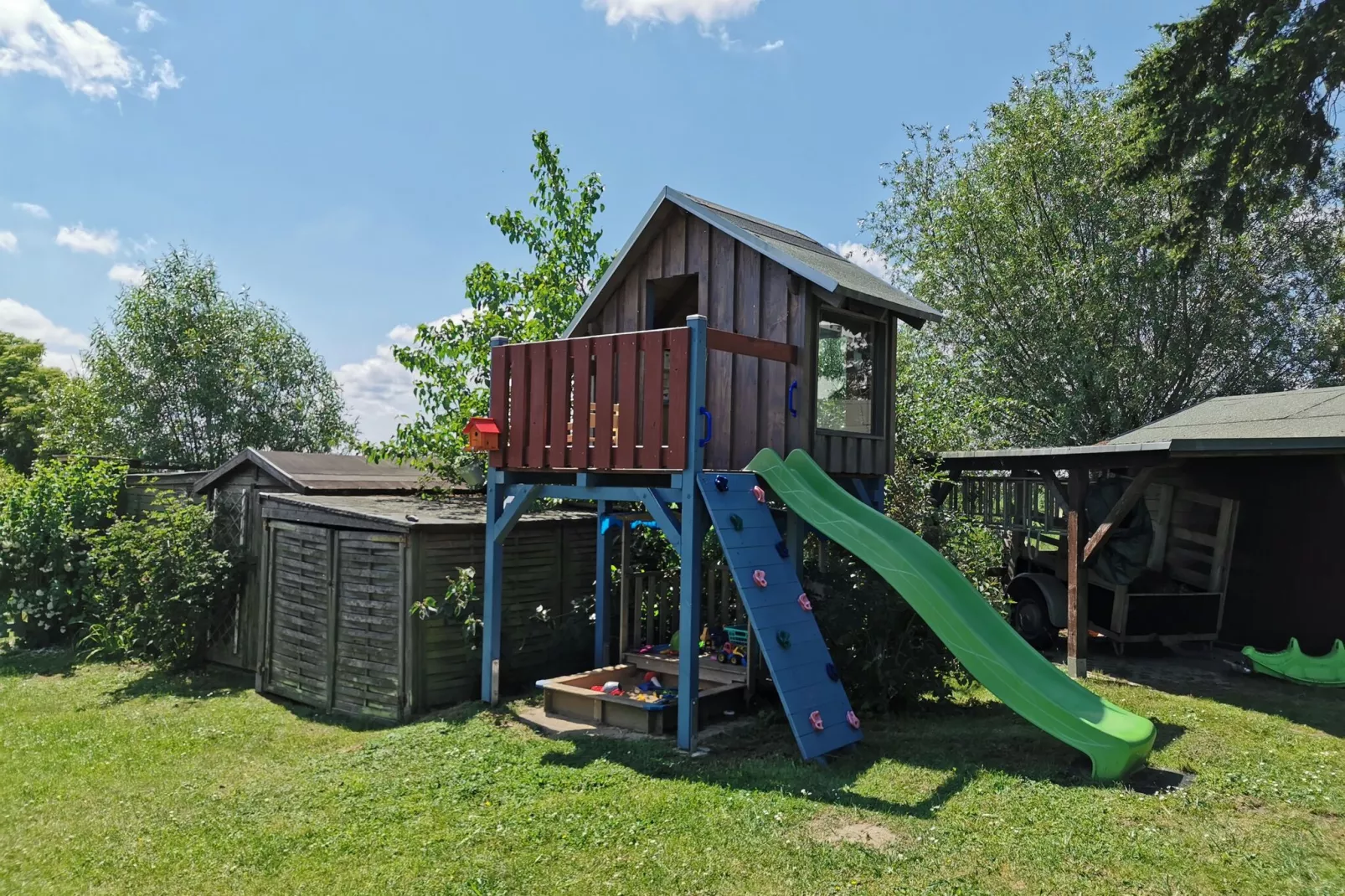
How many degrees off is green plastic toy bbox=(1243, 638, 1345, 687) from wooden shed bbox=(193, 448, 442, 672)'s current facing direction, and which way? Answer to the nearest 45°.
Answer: approximately 90° to its left

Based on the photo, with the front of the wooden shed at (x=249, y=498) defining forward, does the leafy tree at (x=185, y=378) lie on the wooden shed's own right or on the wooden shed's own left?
on the wooden shed's own right

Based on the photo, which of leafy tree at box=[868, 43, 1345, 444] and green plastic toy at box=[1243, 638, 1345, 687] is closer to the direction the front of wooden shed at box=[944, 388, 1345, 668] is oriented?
the green plastic toy

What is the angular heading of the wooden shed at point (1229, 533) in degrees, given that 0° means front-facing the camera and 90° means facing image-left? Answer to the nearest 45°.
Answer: approximately 45°

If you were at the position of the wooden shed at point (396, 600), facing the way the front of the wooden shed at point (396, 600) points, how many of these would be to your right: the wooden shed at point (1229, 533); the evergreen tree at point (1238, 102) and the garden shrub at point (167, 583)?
1

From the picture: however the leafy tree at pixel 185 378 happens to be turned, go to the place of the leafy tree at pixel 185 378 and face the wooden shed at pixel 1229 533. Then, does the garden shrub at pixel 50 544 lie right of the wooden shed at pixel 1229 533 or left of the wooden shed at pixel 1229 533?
right

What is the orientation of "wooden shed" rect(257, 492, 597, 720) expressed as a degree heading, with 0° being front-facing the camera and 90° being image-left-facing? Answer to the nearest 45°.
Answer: approximately 45°

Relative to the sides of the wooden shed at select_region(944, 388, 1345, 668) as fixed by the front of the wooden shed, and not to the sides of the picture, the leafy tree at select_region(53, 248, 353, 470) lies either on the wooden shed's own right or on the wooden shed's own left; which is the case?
on the wooden shed's own right

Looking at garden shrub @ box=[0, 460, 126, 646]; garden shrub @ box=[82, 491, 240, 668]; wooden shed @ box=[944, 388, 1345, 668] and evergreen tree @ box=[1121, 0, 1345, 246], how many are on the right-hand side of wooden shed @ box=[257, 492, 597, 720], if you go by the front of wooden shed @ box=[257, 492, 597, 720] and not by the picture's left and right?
2

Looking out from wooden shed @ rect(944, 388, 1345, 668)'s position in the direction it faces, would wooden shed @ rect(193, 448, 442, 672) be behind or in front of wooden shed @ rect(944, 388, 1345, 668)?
in front

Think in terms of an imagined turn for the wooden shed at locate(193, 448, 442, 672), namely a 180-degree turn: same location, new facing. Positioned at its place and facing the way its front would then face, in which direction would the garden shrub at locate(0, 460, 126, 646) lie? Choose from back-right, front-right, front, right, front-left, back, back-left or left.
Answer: left
